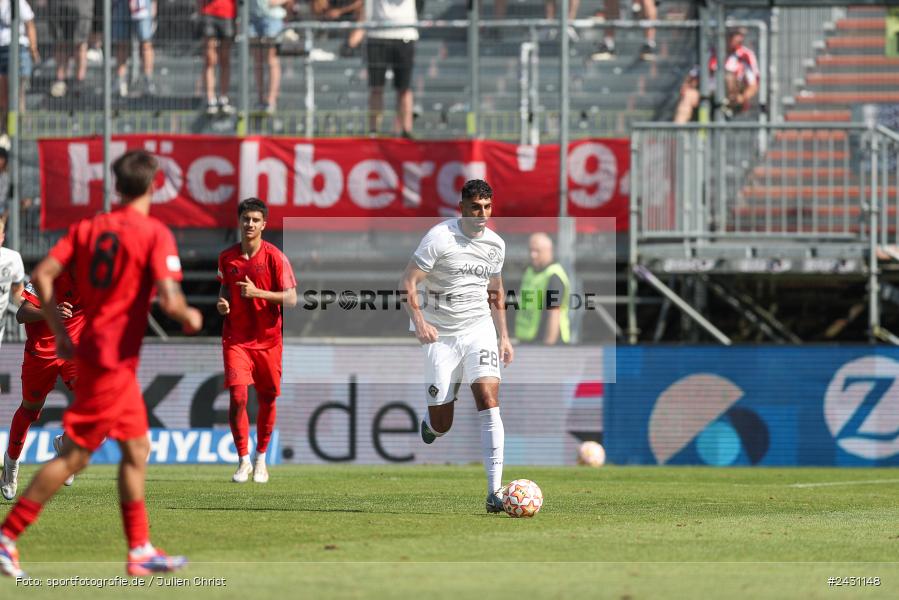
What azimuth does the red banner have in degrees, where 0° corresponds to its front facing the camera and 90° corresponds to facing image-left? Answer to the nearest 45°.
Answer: approximately 0°

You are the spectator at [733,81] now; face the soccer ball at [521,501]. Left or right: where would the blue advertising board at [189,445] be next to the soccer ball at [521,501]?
right

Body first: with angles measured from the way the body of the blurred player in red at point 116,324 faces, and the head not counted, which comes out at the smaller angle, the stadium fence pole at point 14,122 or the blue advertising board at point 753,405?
the blue advertising board

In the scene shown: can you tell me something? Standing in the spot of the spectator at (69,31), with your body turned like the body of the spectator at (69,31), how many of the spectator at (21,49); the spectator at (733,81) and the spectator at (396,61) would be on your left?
2

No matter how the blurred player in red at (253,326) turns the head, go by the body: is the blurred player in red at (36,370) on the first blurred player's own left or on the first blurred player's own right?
on the first blurred player's own right

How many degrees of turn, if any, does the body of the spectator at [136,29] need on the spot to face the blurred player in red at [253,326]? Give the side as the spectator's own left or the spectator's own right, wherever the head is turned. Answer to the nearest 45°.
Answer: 0° — they already face them

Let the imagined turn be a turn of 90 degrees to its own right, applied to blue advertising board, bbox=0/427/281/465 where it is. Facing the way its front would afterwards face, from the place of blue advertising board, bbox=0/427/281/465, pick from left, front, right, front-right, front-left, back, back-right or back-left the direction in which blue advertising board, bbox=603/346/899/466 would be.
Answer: back

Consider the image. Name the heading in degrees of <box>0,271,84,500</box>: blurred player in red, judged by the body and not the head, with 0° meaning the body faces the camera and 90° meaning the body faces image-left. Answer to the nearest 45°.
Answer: approximately 315°
